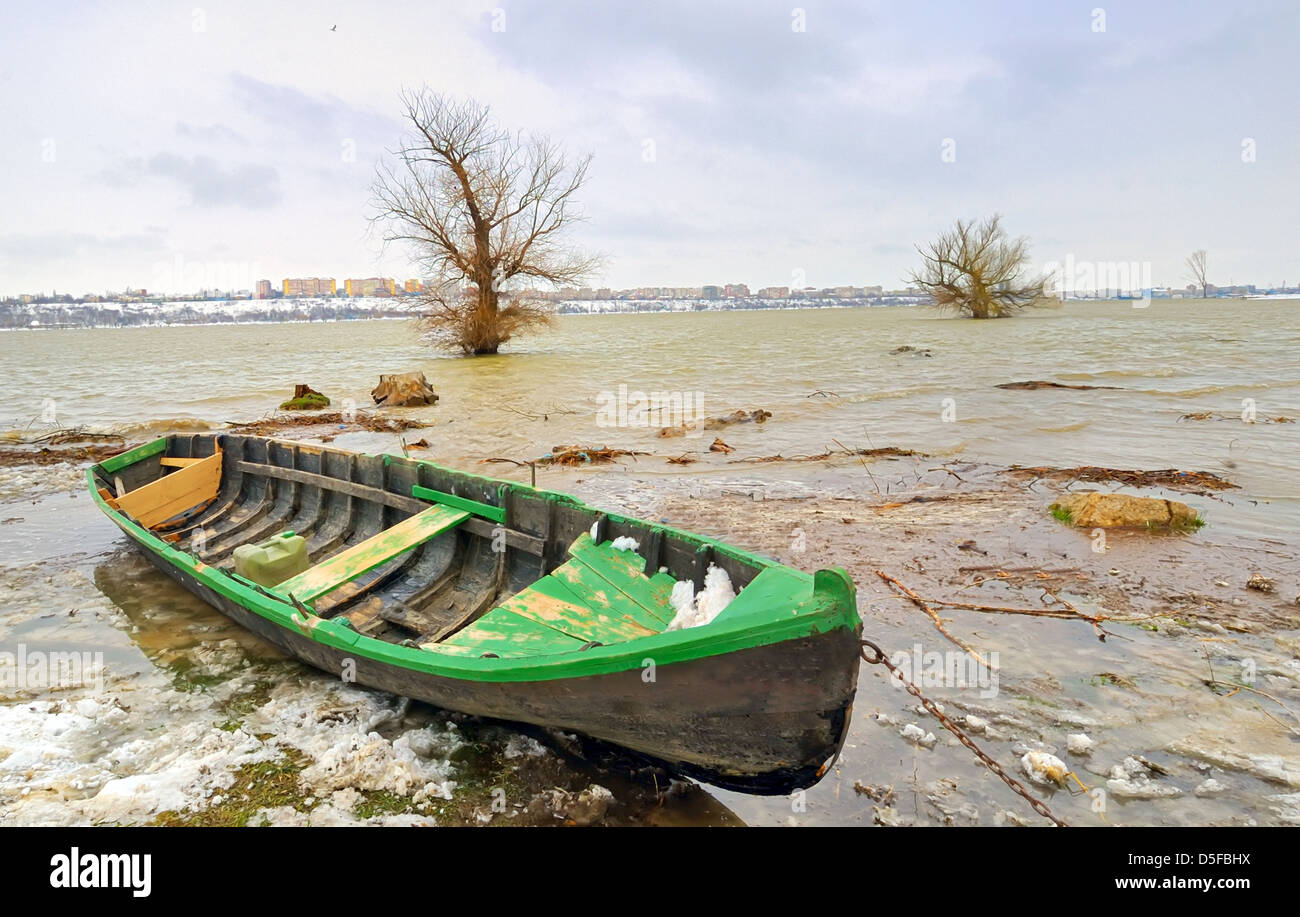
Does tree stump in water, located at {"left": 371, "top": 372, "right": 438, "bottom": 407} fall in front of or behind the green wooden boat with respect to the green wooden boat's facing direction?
behind

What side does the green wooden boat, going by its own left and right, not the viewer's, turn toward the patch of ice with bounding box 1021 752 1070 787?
front

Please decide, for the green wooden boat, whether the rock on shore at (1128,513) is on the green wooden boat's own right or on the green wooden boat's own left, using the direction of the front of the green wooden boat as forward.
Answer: on the green wooden boat's own left

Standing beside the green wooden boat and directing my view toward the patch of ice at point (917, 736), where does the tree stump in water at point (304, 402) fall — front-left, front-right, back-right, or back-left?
back-left

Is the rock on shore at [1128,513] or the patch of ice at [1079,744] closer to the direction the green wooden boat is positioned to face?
the patch of ice

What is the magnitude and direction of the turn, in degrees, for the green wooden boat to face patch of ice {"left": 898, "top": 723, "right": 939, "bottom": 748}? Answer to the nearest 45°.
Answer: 0° — it already faces it

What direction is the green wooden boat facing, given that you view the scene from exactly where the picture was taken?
facing the viewer and to the right of the viewer

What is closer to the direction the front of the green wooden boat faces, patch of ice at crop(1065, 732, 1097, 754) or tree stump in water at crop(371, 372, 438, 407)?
the patch of ice
